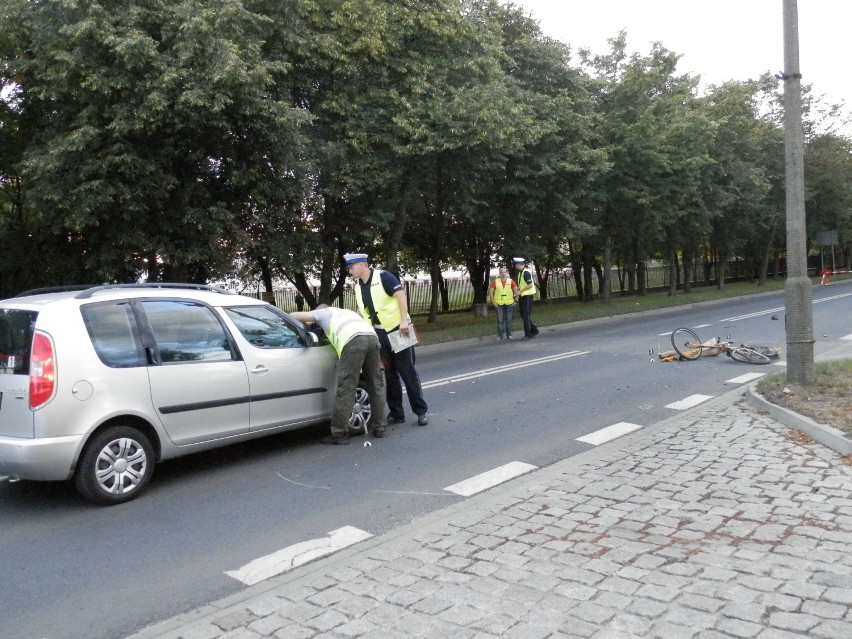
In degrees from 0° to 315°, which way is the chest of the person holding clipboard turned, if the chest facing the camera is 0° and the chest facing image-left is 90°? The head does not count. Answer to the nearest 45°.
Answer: approximately 45°

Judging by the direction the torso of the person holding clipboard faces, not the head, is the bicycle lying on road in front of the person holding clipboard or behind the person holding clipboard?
behind

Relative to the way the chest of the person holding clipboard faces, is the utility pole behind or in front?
behind

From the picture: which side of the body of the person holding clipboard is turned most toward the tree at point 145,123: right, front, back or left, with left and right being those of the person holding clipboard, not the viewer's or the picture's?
right

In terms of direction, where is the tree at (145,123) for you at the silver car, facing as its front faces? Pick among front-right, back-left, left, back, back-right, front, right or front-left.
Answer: front-left

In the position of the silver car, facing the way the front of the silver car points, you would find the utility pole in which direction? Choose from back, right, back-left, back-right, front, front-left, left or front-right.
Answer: front-right

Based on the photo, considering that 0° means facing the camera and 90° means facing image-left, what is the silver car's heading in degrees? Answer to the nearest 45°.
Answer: approximately 225°

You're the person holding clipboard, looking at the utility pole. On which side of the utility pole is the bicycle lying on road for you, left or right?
left

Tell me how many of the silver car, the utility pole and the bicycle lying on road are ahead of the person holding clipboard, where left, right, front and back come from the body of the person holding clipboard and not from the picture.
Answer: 1

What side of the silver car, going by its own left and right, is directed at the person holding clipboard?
front

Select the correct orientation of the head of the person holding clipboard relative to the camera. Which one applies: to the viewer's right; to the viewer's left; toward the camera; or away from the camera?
to the viewer's left

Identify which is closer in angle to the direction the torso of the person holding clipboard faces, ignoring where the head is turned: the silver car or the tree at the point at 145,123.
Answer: the silver car

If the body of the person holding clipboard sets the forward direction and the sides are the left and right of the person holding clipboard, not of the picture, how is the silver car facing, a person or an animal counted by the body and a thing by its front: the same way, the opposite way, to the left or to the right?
the opposite way

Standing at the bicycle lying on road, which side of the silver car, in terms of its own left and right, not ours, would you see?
front
